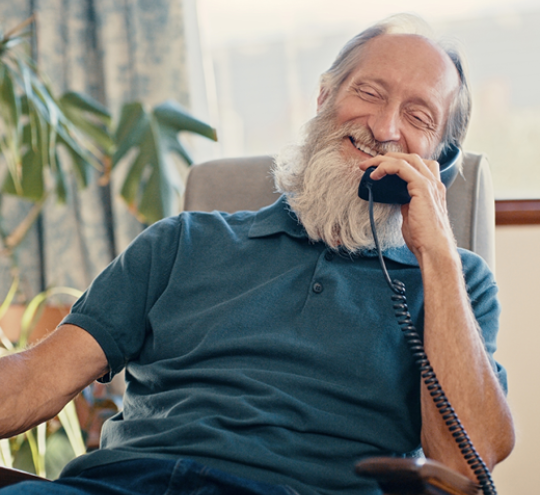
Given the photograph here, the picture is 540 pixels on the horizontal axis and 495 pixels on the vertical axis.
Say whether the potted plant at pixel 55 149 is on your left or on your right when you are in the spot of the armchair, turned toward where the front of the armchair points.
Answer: on your right

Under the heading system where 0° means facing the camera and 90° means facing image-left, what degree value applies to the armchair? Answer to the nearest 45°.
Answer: approximately 45°
